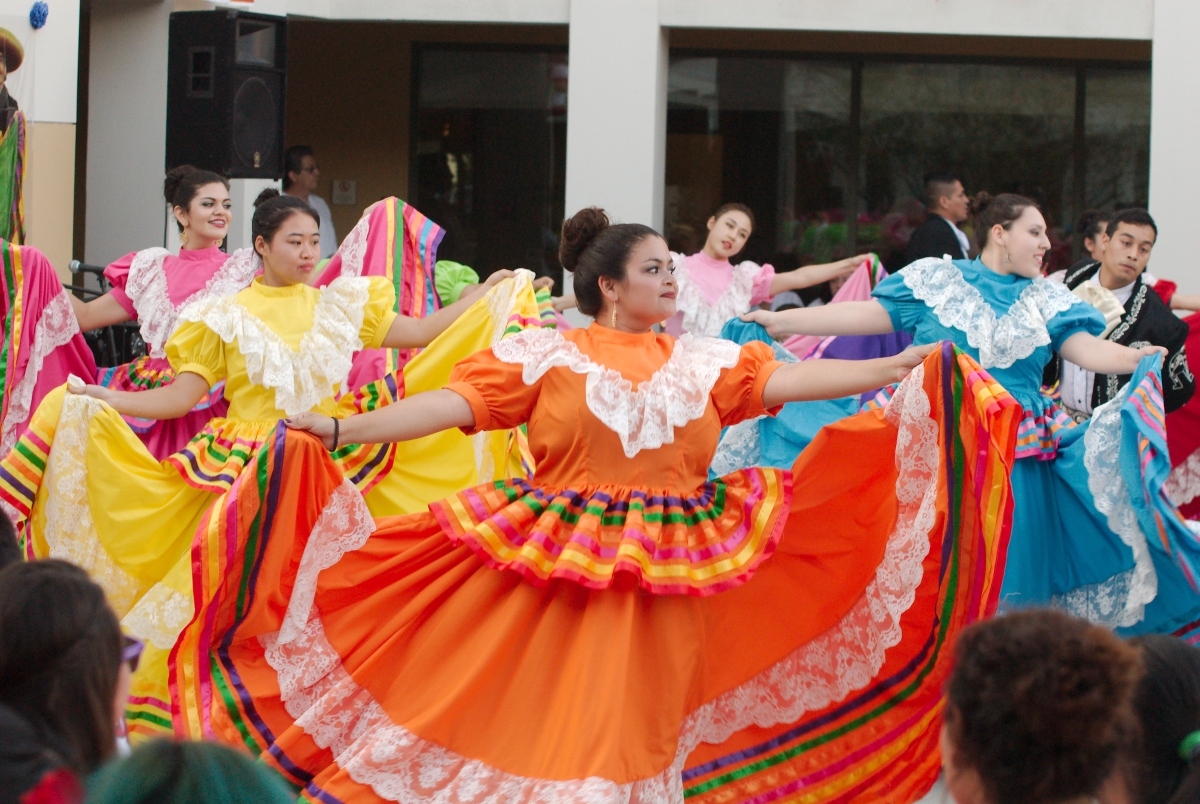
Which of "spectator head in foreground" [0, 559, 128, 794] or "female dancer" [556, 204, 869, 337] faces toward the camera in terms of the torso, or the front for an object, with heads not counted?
the female dancer

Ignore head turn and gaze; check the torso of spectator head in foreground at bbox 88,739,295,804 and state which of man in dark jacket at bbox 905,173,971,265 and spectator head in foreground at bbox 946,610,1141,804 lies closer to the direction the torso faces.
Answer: the man in dark jacket

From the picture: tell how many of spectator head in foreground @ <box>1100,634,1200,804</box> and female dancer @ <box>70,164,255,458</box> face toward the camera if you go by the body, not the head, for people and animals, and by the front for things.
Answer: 1

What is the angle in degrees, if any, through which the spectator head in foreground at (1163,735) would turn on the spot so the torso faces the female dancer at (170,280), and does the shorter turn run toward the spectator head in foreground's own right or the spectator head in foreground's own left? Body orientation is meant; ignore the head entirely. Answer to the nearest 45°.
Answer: approximately 45° to the spectator head in foreground's own left

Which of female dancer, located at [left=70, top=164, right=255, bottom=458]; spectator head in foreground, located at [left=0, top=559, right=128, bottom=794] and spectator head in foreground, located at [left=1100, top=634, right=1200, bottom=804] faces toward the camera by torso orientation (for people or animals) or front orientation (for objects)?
the female dancer

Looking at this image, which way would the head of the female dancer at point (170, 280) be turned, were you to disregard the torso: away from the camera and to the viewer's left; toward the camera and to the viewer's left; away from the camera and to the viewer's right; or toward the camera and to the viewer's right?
toward the camera and to the viewer's right

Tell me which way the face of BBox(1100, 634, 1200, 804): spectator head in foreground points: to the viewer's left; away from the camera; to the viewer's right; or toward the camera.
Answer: away from the camera

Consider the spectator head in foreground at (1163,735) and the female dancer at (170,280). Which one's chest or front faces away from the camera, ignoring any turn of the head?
the spectator head in foreground

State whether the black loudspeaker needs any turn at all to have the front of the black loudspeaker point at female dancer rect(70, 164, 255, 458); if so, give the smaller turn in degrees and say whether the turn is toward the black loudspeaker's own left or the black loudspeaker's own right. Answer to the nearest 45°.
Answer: approximately 45° to the black loudspeaker's own right

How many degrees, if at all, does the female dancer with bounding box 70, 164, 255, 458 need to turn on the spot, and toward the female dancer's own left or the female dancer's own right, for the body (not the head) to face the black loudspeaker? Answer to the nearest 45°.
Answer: approximately 180°

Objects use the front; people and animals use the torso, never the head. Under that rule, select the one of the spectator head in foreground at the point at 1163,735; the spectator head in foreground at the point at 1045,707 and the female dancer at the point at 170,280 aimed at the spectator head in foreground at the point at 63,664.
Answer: the female dancer

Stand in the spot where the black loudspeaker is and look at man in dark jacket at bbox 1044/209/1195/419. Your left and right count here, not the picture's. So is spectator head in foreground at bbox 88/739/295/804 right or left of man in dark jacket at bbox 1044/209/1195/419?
right

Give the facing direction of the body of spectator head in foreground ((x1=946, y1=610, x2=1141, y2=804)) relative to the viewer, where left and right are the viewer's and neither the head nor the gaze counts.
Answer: facing away from the viewer

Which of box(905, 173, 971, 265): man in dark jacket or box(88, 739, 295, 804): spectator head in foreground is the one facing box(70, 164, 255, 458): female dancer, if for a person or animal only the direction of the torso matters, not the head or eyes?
the spectator head in foreground

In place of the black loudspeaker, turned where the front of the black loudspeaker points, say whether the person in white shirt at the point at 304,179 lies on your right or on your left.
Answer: on your left

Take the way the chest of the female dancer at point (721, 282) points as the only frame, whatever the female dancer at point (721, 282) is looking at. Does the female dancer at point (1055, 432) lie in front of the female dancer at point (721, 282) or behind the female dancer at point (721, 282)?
in front
